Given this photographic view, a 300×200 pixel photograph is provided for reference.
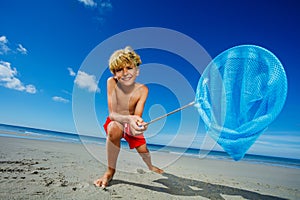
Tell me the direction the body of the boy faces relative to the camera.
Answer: toward the camera
